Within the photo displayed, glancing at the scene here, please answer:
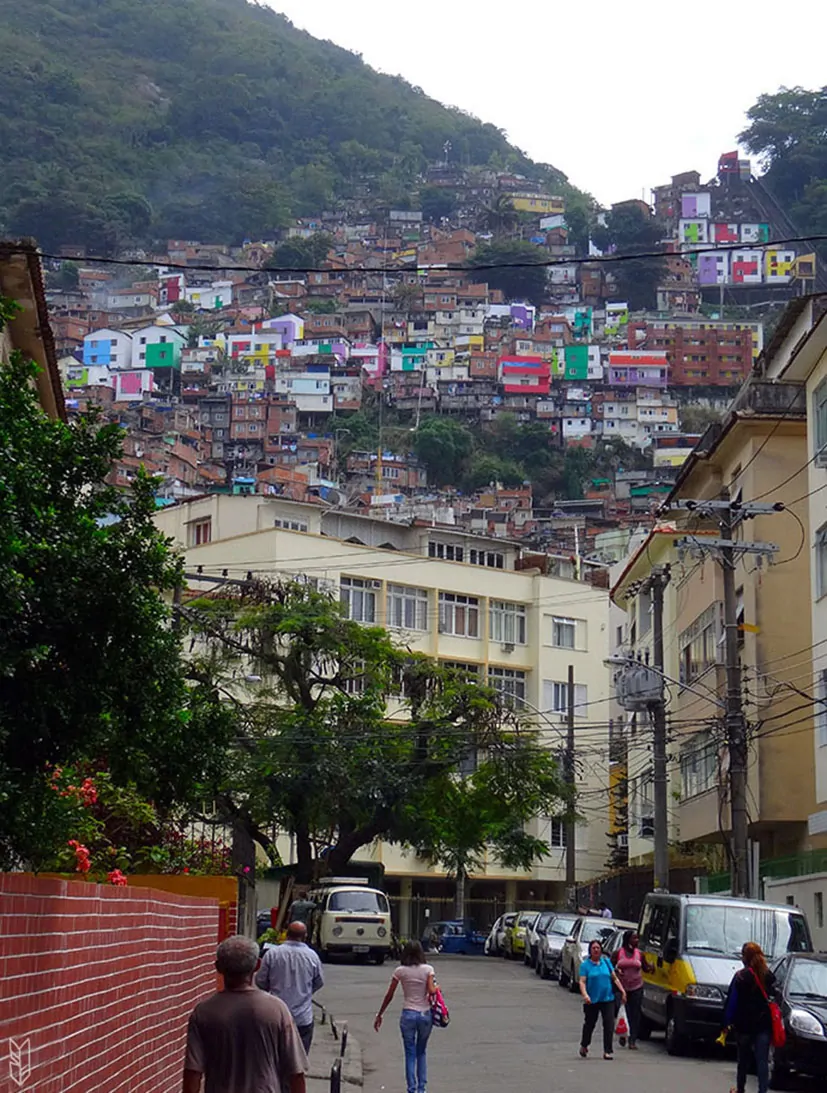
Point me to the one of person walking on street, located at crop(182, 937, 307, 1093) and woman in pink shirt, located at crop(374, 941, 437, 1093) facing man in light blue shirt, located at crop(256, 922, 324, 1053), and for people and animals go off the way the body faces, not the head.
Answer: the person walking on street

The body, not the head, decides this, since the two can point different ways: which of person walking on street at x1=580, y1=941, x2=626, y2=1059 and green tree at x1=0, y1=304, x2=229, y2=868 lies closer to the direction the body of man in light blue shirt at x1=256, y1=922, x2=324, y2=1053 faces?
the person walking on street

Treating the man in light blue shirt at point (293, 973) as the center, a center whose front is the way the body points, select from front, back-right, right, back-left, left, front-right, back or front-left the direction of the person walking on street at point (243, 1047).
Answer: back

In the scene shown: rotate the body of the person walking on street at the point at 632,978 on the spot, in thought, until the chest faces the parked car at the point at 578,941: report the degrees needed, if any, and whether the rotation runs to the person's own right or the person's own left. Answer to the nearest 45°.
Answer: approximately 180°

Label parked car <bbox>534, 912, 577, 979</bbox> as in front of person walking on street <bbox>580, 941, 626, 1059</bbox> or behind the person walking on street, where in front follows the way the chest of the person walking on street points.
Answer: behind

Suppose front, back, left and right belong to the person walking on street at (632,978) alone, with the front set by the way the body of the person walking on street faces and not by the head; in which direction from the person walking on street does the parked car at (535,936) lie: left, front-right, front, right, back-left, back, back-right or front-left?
back

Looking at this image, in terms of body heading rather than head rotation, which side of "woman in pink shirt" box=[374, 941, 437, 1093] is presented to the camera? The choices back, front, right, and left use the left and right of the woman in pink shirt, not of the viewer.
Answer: back

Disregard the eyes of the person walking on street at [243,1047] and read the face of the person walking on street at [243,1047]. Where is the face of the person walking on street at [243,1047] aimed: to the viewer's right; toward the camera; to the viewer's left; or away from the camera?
away from the camera

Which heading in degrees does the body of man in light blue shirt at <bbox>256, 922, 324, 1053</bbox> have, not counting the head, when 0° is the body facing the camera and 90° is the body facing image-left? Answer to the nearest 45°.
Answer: approximately 180°

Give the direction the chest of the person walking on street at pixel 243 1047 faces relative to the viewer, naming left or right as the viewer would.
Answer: facing away from the viewer

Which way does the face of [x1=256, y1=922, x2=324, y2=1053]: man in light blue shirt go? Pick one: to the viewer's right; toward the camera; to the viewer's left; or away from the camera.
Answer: away from the camera
